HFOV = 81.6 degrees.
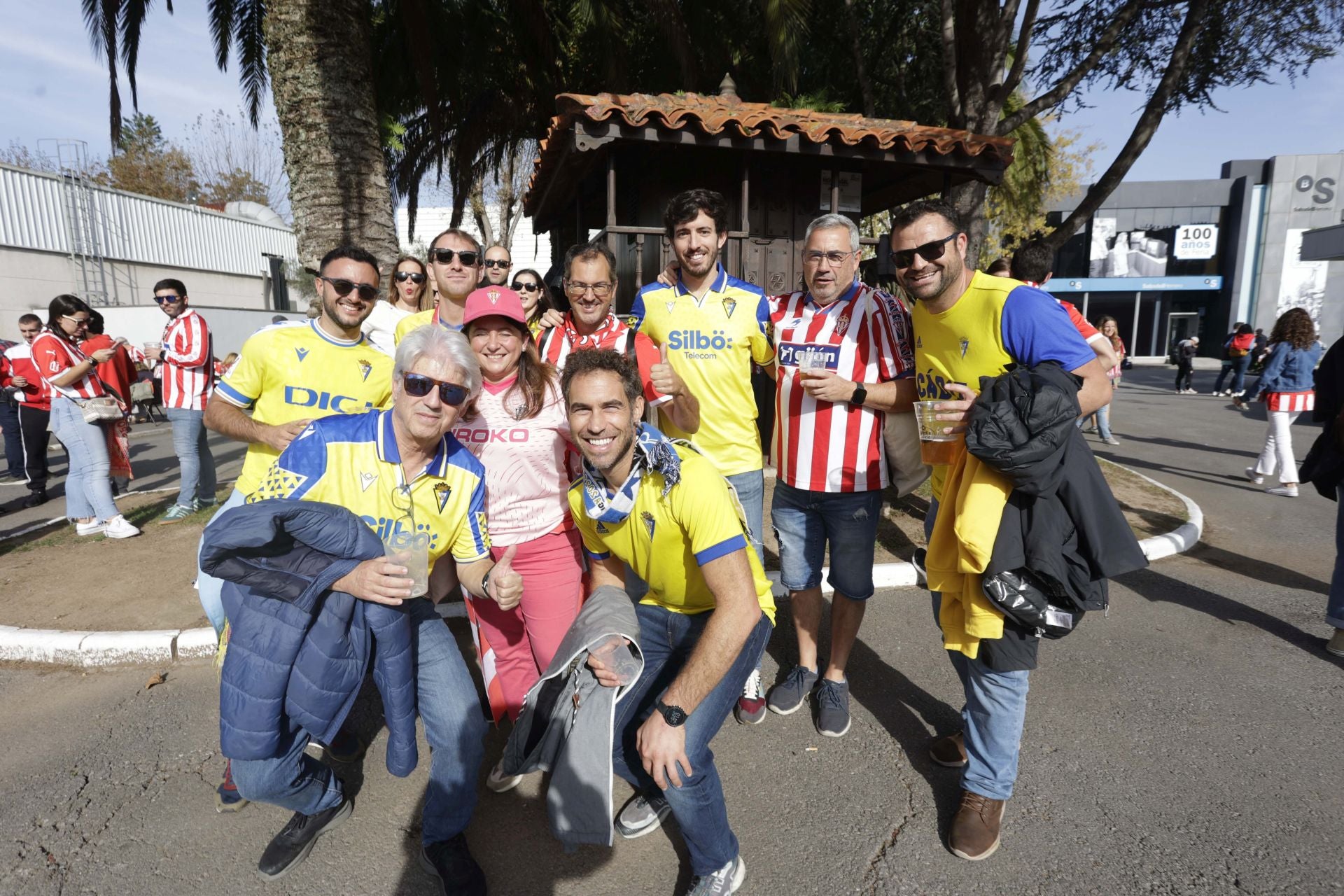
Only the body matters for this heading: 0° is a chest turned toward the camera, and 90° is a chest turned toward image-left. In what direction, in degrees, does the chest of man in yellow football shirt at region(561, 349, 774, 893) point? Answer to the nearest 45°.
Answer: approximately 45°

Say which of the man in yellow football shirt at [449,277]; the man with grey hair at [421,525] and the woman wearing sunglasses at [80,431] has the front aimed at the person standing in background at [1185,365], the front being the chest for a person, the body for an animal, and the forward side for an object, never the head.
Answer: the woman wearing sunglasses

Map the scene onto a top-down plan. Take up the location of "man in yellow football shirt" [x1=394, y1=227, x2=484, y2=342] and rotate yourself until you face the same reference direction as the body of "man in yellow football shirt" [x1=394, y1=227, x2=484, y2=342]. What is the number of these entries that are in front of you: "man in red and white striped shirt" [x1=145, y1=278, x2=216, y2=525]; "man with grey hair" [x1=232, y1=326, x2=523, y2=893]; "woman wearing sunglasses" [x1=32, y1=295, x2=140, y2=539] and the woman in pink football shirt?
2

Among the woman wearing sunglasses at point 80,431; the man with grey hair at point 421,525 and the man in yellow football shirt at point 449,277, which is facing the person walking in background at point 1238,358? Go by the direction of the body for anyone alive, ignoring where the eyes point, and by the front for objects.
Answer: the woman wearing sunglasses

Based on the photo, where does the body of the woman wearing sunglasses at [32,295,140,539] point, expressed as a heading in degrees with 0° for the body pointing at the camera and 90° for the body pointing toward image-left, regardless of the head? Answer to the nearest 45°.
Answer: approximately 270°

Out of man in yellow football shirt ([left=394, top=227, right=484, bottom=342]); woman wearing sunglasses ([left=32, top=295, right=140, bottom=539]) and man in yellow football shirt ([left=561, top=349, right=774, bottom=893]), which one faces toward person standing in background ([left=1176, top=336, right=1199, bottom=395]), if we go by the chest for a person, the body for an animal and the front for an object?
the woman wearing sunglasses

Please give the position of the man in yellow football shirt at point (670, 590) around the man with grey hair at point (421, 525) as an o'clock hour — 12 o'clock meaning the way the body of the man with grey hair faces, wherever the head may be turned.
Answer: The man in yellow football shirt is roughly at 10 o'clock from the man with grey hair.
